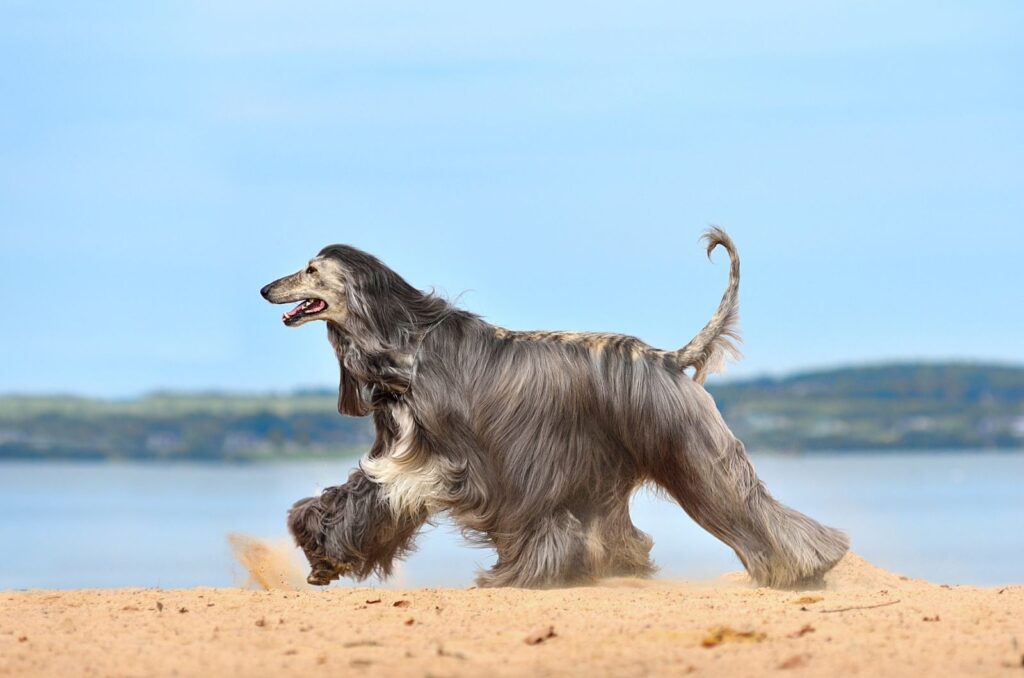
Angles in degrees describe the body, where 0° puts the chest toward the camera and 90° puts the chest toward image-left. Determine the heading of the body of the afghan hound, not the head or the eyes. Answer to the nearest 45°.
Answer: approximately 90°

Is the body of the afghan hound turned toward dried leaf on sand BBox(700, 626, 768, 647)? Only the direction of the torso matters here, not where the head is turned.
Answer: no
